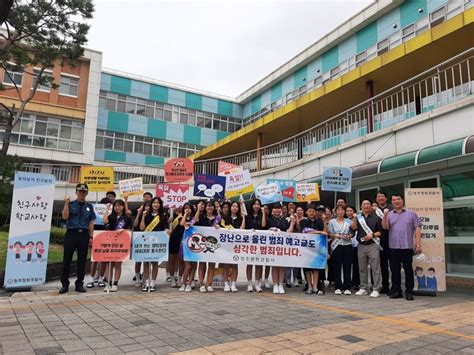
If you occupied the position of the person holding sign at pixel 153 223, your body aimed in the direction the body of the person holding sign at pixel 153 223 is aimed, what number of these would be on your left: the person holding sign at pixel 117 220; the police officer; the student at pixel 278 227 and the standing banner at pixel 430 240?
2

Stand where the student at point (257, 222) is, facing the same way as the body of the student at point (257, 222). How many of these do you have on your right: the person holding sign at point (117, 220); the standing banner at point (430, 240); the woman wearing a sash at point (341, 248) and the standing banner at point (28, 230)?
2

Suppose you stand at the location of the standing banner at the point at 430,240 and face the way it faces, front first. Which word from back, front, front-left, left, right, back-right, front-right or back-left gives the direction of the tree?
right

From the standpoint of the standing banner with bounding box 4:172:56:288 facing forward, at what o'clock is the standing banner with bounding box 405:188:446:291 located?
the standing banner with bounding box 405:188:446:291 is roughly at 10 o'clock from the standing banner with bounding box 4:172:56:288.

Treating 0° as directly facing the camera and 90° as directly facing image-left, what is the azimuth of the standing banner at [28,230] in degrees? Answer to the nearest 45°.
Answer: approximately 0°

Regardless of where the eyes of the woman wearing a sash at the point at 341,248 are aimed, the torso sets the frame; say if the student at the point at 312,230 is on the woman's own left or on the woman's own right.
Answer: on the woman's own right
